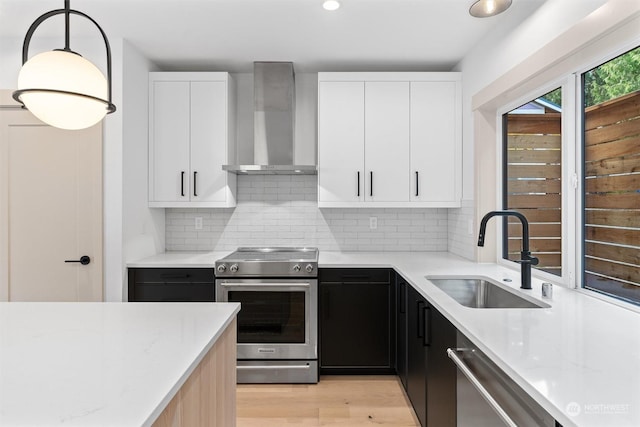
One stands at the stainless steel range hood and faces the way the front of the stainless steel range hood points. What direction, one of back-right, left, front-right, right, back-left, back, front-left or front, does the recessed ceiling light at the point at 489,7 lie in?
front-left

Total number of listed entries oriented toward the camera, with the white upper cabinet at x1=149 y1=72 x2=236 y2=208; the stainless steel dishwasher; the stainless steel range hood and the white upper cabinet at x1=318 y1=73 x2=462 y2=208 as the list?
3

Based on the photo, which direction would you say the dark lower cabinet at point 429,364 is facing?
to the viewer's left

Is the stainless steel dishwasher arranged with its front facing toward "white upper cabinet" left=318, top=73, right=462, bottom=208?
no

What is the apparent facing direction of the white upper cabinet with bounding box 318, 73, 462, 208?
toward the camera

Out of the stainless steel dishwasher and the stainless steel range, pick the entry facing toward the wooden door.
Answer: the stainless steel dishwasher

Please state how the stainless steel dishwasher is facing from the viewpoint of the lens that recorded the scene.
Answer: facing to the left of the viewer

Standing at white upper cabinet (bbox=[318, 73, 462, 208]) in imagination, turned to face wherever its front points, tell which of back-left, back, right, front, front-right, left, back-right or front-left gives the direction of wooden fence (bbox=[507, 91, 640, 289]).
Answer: front-left

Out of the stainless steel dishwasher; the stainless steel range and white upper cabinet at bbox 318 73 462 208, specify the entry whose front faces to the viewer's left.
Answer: the stainless steel dishwasher

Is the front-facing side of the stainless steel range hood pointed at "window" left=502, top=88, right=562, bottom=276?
no

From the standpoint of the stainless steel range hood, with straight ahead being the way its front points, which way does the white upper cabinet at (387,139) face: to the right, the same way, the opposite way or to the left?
the same way

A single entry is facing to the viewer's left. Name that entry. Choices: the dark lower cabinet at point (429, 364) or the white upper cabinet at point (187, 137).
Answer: the dark lower cabinet

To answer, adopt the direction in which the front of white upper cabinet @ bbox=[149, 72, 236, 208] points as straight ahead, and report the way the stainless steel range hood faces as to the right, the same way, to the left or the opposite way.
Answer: the same way

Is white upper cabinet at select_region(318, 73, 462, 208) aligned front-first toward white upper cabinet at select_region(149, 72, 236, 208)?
no

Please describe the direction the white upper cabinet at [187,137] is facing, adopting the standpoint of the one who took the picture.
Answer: facing the viewer

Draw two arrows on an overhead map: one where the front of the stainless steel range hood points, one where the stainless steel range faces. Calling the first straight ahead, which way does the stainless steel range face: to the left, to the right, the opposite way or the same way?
the same way

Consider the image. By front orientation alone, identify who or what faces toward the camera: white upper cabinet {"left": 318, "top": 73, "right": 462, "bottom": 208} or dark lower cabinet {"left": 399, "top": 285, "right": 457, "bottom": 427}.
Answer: the white upper cabinet
